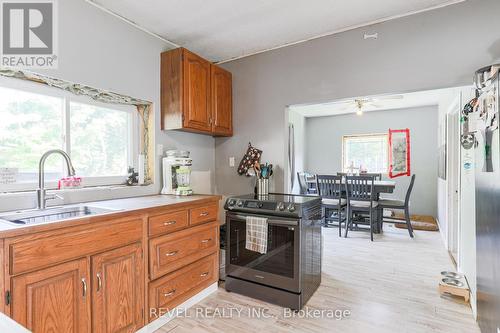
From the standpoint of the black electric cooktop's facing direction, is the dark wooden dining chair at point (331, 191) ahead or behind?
behind

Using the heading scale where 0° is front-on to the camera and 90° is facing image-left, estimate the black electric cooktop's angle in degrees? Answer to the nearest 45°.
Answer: approximately 45°

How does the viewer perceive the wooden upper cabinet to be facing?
facing the viewer and to the right of the viewer

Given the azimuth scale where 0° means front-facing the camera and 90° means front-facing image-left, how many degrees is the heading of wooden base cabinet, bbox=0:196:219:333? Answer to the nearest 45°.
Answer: approximately 315°

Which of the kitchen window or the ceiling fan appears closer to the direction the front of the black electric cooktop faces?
the kitchen window

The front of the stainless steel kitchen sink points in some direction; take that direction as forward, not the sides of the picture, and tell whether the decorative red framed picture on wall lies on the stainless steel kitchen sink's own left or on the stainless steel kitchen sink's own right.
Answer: on the stainless steel kitchen sink's own left

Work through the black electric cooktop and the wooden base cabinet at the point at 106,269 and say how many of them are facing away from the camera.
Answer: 0

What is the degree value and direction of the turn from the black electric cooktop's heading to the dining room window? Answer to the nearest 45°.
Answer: approximately 180°

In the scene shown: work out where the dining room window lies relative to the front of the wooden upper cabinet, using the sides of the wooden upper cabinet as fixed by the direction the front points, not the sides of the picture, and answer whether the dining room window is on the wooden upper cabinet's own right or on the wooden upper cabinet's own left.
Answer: on the wooden upper cabinet's own left

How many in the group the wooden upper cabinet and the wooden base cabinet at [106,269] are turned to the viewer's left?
0
